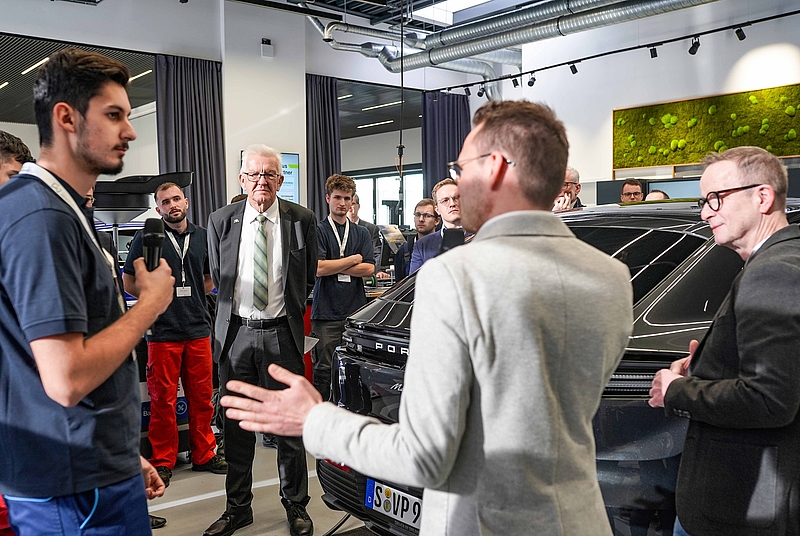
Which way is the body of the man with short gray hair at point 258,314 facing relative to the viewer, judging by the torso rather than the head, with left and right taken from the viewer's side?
facing the viewer

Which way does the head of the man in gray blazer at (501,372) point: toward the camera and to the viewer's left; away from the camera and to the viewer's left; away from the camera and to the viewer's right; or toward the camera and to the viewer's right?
away from the camera and to the viewer's left

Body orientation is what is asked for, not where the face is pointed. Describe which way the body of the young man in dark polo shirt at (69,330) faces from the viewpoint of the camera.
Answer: to the viewer's right

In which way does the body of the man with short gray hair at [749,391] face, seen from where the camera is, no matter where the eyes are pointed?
to the viewer's left

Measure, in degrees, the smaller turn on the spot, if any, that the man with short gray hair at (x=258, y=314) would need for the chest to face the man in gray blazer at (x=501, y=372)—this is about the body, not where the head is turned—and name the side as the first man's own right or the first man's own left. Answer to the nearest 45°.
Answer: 0° — they already face them

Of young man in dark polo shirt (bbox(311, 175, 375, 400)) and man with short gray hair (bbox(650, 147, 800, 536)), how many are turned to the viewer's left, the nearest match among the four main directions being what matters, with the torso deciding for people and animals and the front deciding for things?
1

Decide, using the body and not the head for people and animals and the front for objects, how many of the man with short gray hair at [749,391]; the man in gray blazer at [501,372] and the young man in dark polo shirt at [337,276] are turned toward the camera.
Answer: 1

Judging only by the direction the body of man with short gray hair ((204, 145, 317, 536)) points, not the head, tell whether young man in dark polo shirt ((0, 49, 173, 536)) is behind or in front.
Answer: in front

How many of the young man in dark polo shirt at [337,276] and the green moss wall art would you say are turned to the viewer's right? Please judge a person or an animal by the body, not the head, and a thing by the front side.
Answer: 0

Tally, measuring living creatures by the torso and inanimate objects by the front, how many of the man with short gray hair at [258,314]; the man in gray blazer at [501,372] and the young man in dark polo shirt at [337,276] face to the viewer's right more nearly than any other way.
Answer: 0

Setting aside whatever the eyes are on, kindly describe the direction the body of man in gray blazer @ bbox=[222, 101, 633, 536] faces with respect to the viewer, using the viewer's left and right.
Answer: facing away from the viewer and to the left of the viewer

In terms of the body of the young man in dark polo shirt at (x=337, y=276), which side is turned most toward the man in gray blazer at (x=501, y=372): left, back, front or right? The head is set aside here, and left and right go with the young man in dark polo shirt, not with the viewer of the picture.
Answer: front

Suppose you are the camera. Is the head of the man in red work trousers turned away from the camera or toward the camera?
toward the camera

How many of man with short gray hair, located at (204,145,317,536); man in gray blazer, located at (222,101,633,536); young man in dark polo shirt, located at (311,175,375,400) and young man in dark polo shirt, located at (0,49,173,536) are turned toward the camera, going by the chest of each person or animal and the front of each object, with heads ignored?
2
